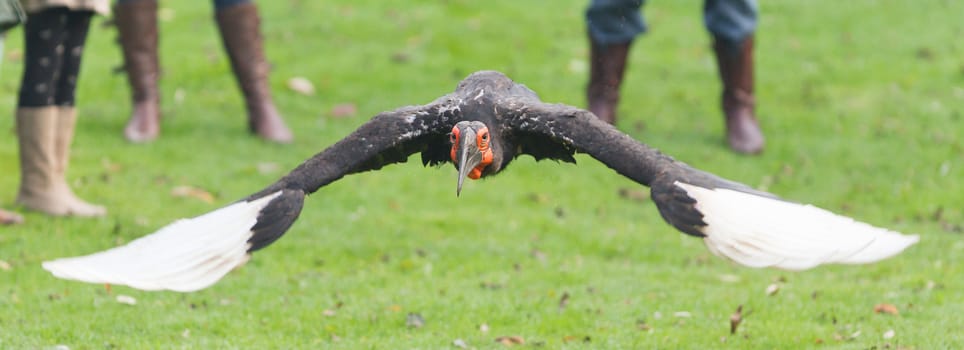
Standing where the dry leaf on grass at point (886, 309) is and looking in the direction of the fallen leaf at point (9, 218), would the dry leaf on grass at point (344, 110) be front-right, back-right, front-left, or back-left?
front-right

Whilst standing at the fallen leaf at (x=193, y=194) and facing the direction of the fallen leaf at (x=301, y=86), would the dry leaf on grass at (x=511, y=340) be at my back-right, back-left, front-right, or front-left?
back-right

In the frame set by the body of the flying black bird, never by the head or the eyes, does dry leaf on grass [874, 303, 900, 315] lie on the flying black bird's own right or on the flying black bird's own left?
on the flying black bird's own left

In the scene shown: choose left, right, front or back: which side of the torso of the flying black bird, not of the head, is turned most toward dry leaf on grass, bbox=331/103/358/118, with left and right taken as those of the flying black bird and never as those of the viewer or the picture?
back

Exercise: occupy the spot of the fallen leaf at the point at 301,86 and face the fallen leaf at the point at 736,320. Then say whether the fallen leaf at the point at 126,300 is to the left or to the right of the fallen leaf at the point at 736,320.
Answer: right

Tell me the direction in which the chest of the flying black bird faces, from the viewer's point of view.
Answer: toward the camera

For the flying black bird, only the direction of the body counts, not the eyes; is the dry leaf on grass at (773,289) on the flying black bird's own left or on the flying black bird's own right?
on the flying black bird's own left

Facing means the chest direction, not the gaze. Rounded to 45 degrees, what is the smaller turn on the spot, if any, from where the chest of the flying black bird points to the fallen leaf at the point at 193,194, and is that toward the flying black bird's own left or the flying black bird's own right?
approximately 135° to the flying black bird's own right
